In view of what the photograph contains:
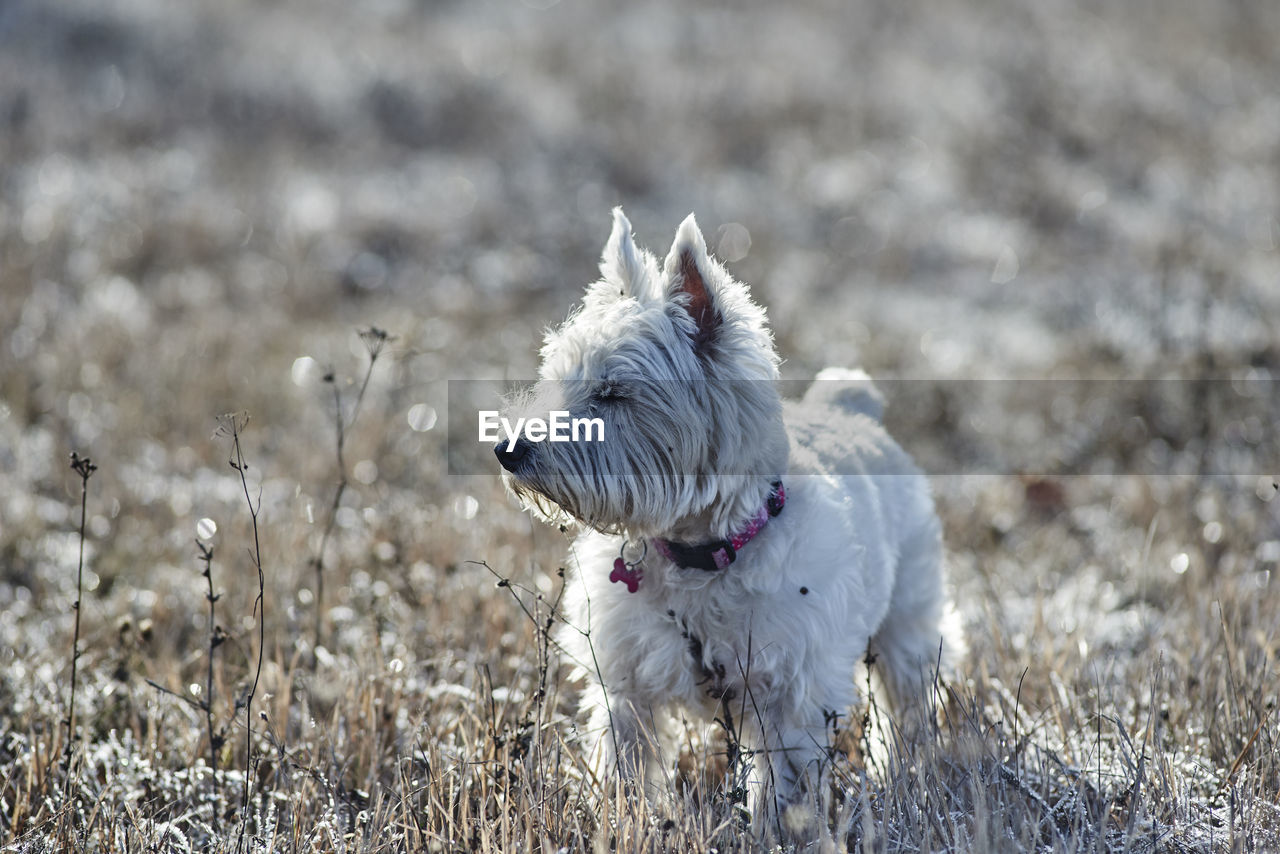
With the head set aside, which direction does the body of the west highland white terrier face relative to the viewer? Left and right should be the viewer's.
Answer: facing the viewer and to the left of the viewer
